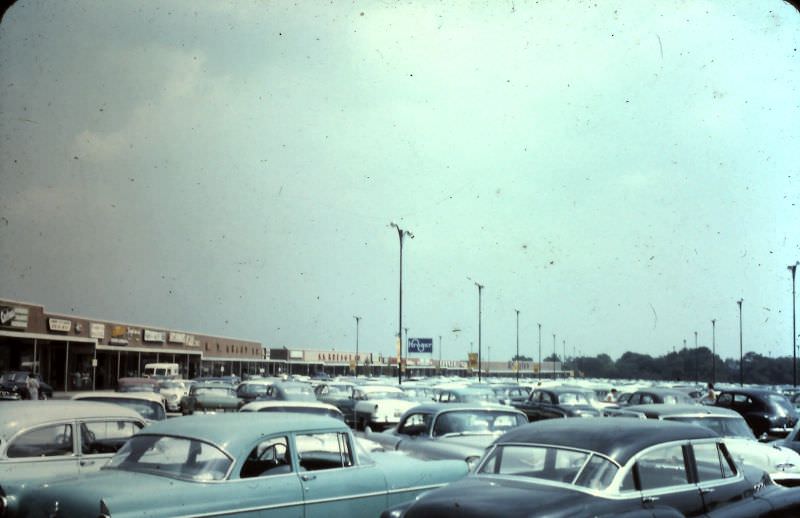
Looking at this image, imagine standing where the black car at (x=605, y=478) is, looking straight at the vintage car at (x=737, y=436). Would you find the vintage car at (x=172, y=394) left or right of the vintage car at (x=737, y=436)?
left

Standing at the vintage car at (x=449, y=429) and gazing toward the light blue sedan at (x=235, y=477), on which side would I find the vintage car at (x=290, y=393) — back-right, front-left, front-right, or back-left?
back-right

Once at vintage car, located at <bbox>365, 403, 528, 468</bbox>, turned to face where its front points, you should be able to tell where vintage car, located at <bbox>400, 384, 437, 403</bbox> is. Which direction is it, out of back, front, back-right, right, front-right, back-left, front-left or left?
back-left

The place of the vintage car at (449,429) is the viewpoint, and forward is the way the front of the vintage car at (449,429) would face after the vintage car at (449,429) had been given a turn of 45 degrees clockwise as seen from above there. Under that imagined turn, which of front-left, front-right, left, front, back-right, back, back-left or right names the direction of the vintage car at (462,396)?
back

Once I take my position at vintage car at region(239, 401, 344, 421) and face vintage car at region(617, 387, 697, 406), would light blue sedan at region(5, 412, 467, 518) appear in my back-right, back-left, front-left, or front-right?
back-right

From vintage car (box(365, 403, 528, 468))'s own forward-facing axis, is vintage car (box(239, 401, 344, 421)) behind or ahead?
behind

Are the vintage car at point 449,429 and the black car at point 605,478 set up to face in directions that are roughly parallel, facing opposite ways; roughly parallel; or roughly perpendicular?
roughly perpendicular
